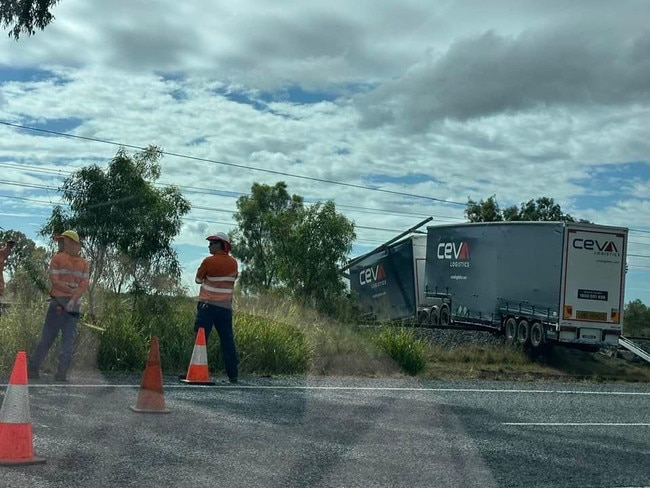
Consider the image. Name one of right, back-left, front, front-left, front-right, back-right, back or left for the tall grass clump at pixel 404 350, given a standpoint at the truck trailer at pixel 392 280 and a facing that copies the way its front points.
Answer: back-left

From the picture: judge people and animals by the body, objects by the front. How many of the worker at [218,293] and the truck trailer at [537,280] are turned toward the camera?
0

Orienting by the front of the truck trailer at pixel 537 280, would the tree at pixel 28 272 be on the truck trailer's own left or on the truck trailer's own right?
on the truck trailer's own left

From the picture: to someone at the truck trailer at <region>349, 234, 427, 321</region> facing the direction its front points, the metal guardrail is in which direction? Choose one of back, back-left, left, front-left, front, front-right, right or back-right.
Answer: back

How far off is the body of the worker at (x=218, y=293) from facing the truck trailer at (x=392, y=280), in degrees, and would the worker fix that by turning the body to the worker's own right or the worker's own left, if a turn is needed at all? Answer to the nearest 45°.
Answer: approximately 45° to the worker's own right

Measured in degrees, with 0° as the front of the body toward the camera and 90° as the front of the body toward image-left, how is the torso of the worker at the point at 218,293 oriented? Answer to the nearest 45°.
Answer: approximately 135°

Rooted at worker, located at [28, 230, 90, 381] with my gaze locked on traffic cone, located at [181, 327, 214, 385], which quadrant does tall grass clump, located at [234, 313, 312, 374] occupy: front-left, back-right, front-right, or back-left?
front-left

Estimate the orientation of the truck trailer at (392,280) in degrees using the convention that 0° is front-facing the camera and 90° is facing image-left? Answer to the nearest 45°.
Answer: approximately 135°

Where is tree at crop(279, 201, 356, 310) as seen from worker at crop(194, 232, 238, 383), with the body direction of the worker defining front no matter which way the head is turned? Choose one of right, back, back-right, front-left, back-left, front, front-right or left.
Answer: front-right

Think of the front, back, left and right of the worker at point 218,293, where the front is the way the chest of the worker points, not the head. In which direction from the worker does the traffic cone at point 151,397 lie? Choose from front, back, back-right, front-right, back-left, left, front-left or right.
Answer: back-left

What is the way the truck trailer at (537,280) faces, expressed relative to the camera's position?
facing away from the viewer and to the left of the viewer

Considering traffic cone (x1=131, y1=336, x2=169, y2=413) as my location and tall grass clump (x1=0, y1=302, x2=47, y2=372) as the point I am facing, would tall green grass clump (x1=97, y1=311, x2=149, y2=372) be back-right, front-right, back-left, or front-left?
front-right
